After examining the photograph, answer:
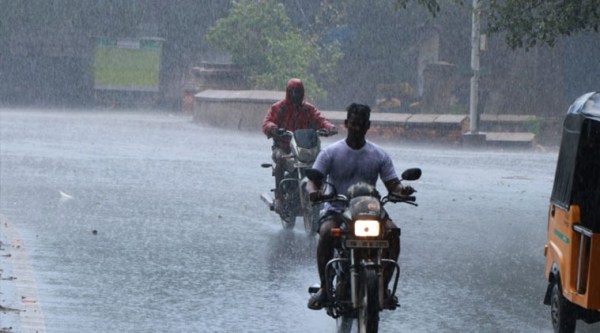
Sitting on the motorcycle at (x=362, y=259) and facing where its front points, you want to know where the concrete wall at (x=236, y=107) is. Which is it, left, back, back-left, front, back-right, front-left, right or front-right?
back

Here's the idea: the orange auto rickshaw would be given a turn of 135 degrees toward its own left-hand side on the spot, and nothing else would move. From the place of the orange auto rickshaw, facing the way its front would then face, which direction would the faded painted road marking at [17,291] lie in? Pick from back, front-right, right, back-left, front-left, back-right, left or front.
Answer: left

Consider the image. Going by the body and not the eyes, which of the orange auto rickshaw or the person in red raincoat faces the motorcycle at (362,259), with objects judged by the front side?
the person in red raincoat

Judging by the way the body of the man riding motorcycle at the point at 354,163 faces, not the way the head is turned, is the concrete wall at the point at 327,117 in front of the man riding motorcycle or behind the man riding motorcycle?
behind

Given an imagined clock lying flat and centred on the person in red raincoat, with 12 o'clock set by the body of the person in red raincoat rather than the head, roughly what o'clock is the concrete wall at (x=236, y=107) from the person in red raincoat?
The concrete wall is roughly at 6 o'clock from the person in red raincoat.

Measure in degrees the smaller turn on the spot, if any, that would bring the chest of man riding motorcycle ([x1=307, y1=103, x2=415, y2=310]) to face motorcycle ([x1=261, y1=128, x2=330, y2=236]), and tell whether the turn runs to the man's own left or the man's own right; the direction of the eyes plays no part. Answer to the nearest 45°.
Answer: approximately 180°

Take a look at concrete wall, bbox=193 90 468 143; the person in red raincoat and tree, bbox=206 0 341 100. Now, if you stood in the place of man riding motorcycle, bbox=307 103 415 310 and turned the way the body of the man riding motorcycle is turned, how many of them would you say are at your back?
3

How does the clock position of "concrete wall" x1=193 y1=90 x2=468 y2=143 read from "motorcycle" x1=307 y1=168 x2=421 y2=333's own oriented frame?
The concrete wall is roughly at 6 o'clock from the motorcycle.

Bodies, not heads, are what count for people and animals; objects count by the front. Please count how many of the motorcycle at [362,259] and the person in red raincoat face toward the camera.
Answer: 2
